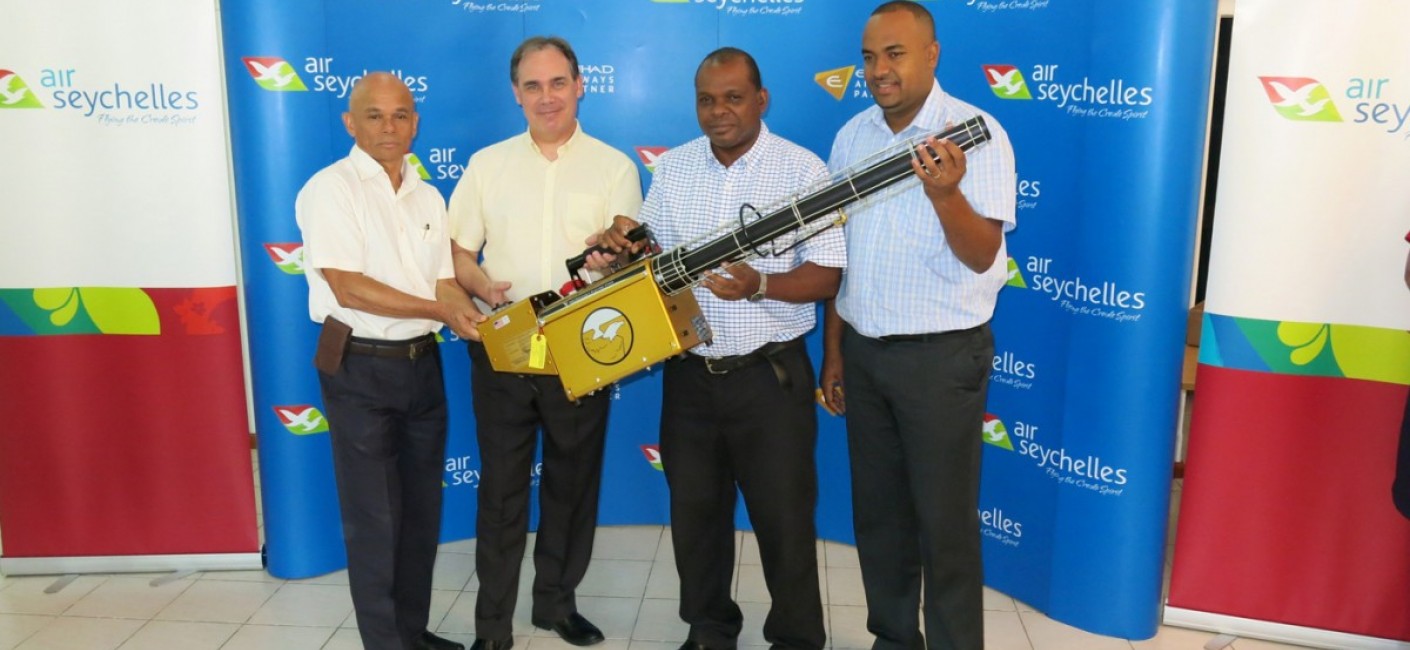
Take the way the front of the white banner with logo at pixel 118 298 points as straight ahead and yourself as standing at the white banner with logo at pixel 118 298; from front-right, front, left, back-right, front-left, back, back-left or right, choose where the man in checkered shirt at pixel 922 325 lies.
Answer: front-left

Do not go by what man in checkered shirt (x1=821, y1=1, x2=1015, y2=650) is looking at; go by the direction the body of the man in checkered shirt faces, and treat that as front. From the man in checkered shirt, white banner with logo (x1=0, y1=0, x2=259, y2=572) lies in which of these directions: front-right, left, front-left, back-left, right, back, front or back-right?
front-right

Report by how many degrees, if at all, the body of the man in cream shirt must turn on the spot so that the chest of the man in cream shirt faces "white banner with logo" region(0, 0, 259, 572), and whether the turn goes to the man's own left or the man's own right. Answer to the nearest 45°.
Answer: approximately 135° to the man's own right

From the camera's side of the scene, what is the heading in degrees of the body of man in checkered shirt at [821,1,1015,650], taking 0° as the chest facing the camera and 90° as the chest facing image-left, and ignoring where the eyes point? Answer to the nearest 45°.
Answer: approximately 45°

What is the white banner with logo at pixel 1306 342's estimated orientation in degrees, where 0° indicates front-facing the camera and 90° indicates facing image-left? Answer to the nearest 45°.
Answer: approximately 0°
